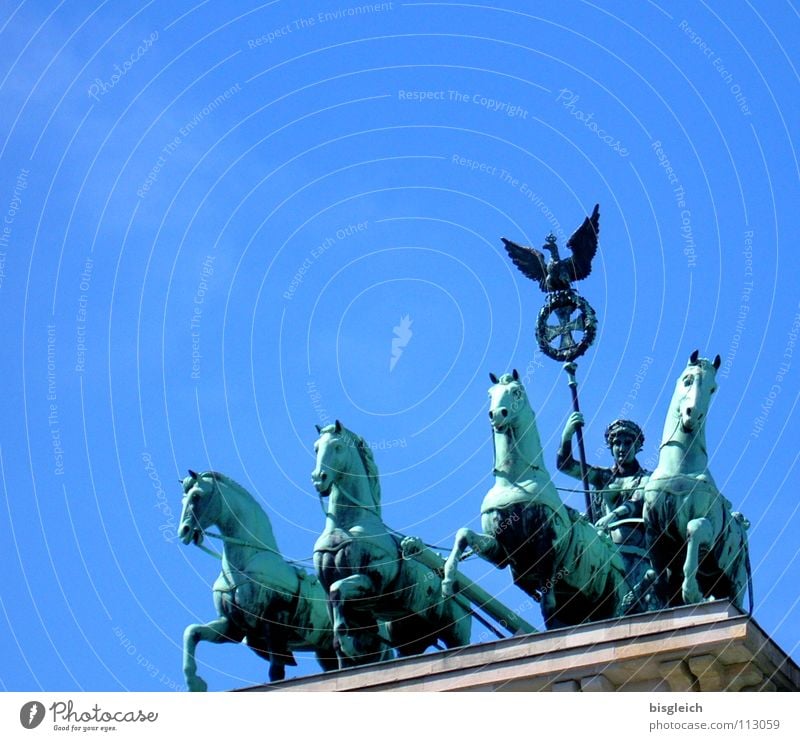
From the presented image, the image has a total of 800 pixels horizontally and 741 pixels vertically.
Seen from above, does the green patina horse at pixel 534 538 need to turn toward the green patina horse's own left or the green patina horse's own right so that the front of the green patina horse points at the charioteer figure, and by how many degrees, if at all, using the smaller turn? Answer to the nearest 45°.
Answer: approximately 180°

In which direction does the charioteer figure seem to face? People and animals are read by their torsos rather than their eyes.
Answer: toward the camera

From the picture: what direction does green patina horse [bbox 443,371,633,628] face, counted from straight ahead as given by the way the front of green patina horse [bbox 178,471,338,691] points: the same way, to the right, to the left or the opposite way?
the same way

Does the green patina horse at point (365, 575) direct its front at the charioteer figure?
no

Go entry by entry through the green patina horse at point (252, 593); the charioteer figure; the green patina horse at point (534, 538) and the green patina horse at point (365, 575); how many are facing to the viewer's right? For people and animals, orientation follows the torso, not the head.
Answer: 0

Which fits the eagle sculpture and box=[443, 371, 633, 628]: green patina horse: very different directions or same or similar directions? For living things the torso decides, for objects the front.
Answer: same or similar directions

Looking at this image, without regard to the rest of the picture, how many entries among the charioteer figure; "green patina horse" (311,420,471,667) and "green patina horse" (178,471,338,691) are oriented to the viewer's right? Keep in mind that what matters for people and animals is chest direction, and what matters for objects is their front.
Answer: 0

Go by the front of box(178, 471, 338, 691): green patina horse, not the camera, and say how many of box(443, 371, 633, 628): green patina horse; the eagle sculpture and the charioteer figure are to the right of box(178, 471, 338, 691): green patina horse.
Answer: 0

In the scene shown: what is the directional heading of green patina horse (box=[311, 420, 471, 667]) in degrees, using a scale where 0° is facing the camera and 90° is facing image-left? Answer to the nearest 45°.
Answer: approximately 45°

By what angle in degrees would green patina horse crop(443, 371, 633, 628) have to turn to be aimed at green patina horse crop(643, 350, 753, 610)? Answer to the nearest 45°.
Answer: approximately 135° to its left

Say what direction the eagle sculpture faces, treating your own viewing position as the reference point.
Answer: facing the viewer and to the left of the viewer

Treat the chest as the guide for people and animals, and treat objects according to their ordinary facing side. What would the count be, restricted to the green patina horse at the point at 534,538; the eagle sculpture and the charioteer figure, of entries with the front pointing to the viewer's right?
0
